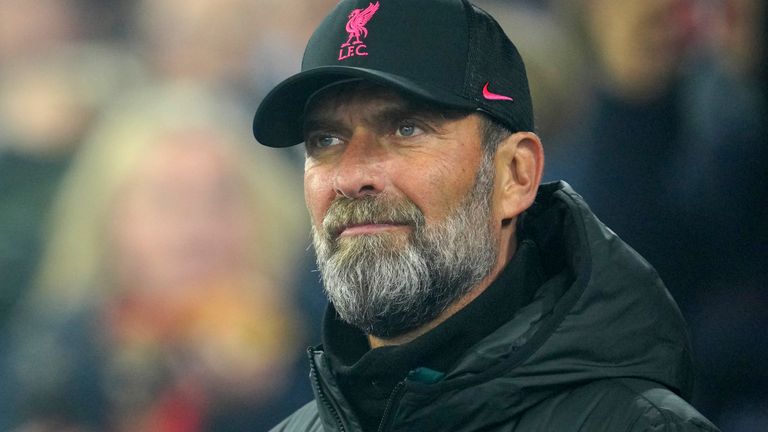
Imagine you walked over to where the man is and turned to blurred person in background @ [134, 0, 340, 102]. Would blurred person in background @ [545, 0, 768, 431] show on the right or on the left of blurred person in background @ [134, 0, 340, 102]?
right

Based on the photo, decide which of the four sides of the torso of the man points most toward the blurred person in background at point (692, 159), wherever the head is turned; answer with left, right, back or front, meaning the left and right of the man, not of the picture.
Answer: back

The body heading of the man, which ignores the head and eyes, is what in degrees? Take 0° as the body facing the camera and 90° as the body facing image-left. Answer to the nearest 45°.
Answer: approximately 45°

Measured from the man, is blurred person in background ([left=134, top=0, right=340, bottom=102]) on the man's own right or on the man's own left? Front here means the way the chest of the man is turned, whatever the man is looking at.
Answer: on the man's own right

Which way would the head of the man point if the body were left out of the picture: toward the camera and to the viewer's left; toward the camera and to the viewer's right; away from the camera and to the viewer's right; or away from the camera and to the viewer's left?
toward the camera and to the viewer's left

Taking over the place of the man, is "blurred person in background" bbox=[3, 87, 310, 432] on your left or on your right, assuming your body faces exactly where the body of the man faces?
on your right

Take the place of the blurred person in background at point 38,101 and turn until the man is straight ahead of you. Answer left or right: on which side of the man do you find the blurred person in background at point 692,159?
left
